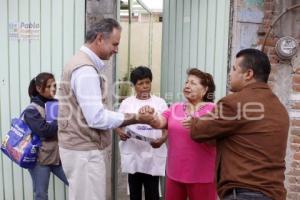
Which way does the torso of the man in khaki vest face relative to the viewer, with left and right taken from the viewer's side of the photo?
facing to the right of the viewer

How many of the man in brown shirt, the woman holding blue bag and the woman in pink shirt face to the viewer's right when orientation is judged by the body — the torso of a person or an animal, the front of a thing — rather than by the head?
1

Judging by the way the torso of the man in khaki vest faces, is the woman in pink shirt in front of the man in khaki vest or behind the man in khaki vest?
in front

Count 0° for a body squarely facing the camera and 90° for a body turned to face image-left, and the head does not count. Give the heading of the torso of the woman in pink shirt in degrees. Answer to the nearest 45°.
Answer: approximately 45°

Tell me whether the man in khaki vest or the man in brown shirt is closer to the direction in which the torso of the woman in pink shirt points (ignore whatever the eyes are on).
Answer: the man in khaki vest

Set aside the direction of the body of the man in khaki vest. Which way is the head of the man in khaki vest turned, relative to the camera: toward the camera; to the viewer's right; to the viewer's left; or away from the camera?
to the viewer's right

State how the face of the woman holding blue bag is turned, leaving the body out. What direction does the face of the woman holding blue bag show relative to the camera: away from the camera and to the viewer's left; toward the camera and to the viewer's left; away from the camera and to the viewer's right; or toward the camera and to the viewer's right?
toward the camera and to the viewer's right

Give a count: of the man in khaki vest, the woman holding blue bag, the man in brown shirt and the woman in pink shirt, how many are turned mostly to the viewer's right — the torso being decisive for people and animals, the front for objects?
2

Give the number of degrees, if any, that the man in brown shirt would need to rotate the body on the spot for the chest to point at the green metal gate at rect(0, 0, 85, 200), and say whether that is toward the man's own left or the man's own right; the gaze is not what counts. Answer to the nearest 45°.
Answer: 0° — they already face it

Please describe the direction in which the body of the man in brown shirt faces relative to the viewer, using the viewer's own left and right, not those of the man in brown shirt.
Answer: facing away from the viewer and to the left of the viewer

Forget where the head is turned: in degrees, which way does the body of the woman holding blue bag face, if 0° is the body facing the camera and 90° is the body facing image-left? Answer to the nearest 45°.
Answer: approximately 270°
